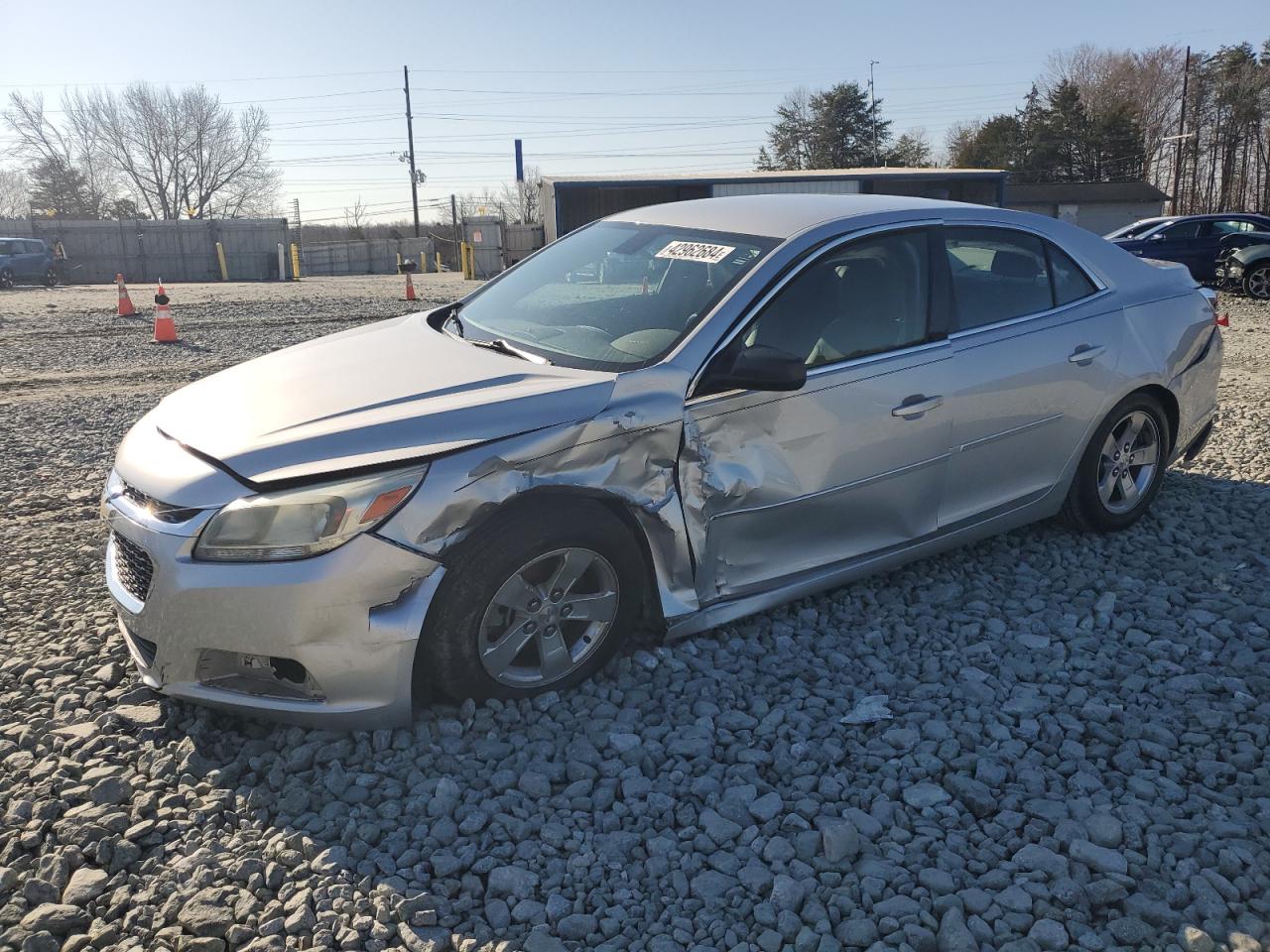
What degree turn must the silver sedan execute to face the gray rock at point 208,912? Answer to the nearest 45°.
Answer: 0° — it already faces it

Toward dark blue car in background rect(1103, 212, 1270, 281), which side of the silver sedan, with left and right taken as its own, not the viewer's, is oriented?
back

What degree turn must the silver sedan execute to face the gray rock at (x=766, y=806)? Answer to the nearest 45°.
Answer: approximately 90° to its left

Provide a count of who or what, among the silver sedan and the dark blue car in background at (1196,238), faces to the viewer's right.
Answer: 0

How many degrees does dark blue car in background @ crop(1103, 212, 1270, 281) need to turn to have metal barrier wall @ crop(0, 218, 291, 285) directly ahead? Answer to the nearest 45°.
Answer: approximately 45° to its right

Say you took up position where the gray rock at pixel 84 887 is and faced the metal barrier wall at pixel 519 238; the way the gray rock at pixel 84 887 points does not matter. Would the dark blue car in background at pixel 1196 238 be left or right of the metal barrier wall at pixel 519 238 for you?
right

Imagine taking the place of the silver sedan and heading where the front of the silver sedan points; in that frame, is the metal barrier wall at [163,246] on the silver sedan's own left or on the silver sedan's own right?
on the silver sedan's own right

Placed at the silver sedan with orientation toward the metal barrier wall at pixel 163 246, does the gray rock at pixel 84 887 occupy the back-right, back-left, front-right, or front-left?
back-left

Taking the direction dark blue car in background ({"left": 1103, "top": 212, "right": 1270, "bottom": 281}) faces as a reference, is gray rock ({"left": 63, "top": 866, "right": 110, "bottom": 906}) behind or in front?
in front

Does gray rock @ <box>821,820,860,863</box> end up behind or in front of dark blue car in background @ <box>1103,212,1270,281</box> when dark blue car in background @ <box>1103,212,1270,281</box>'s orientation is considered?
in front

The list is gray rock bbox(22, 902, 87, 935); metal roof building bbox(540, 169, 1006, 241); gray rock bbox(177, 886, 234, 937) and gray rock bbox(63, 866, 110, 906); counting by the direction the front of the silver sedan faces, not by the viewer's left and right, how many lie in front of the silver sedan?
3

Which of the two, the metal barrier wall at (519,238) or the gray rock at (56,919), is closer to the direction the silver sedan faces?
the gray rock

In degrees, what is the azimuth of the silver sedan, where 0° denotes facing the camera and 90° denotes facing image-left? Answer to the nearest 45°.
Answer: approximately 45°

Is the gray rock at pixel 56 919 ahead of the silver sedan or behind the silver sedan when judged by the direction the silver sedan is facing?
ahead

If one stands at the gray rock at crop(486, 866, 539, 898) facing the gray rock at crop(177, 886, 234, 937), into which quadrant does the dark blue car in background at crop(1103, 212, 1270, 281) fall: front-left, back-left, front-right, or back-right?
back-right
